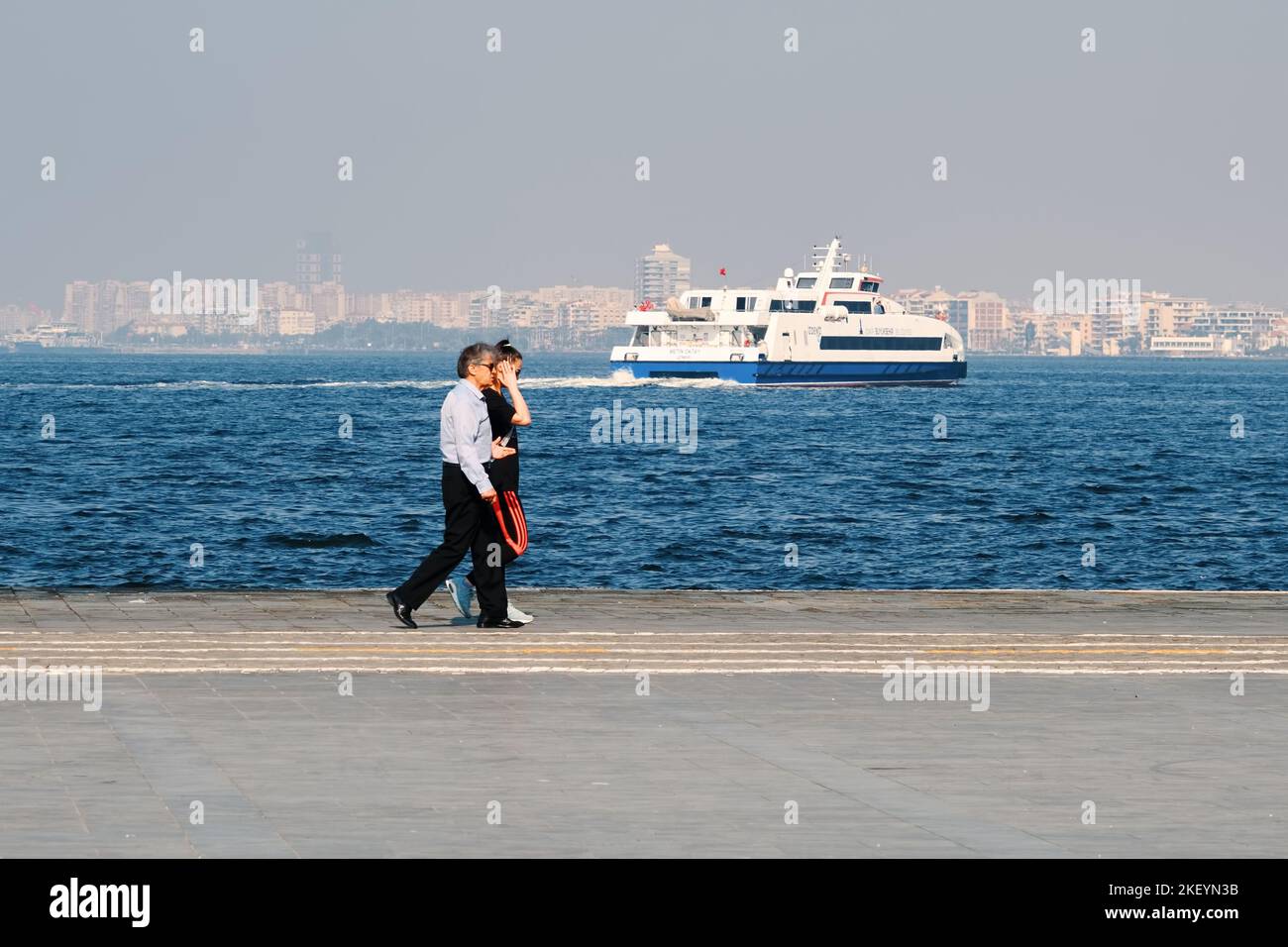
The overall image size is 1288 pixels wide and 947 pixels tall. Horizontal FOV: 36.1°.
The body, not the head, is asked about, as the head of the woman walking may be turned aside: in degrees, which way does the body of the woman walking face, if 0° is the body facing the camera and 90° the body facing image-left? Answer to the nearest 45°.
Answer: approximately 270°

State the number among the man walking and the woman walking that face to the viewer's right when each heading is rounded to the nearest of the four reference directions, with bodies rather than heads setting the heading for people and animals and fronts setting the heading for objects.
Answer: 2

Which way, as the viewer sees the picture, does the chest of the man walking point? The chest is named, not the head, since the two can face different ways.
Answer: to the viewer's right

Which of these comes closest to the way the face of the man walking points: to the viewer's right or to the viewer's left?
to the viewer's right
